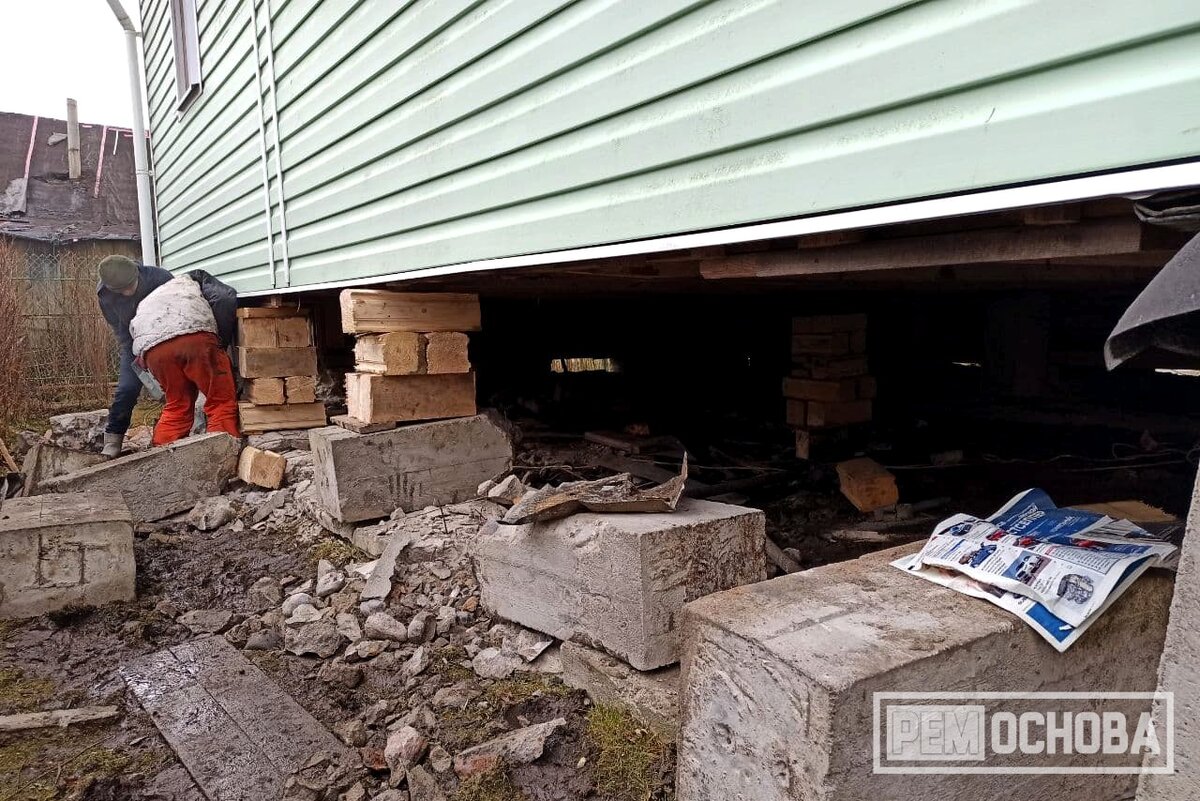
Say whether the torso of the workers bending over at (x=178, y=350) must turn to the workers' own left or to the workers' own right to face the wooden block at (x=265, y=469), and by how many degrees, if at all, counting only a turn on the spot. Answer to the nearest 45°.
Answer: approximately 180°

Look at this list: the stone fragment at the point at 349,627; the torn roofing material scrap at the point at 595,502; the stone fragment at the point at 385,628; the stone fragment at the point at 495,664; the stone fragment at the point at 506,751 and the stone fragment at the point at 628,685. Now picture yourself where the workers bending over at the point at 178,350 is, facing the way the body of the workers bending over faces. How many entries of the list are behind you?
6

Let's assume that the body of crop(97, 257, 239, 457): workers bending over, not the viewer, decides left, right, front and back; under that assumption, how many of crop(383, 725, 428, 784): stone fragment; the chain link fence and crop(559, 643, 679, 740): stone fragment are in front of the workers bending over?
1

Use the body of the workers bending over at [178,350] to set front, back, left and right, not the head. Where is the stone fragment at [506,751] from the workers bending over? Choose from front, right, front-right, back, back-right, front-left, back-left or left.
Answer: back

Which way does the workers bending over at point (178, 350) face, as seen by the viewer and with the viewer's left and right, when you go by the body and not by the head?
facing away from the viewer

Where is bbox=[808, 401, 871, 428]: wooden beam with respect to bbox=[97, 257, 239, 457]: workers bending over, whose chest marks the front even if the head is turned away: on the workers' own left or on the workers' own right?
on the workers' own right

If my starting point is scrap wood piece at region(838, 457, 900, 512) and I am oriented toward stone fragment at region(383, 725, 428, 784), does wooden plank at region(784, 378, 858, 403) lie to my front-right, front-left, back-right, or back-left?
back-right

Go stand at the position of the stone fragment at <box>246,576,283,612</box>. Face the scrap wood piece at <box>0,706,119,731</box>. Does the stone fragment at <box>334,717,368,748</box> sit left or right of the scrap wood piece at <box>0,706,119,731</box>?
left

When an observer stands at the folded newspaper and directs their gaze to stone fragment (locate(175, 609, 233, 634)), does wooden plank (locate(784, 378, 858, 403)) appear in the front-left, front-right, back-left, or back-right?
front-right

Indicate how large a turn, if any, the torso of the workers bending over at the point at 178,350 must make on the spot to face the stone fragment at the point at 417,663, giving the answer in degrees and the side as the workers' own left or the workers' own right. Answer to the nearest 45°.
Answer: approximately 180°
